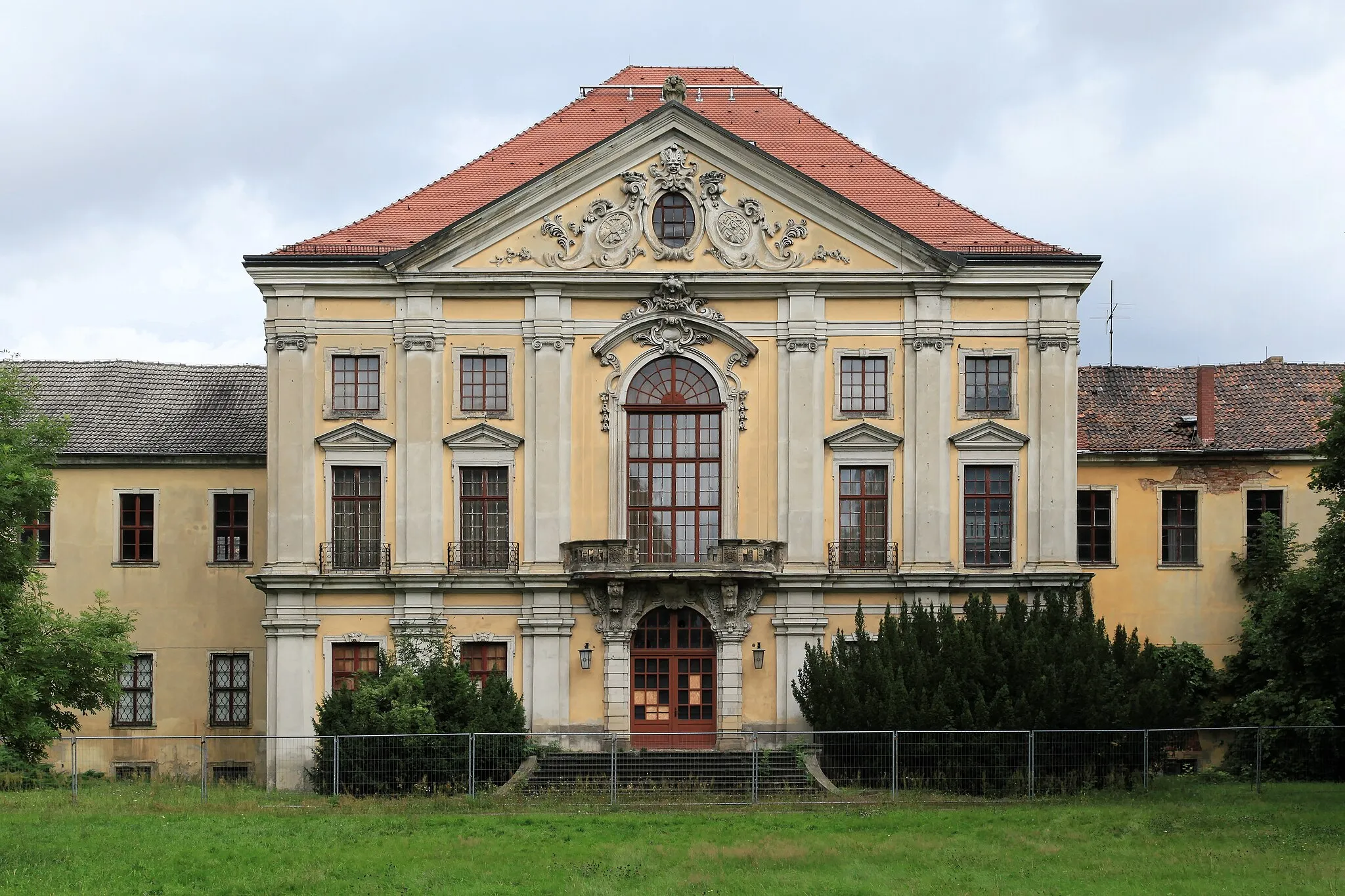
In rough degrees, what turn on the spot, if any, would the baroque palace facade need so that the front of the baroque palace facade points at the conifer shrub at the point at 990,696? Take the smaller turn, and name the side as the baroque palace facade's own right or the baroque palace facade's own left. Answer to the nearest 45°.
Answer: approximately 45° to the baroque palace facade's own left

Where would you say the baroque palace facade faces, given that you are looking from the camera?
facing the viewer
